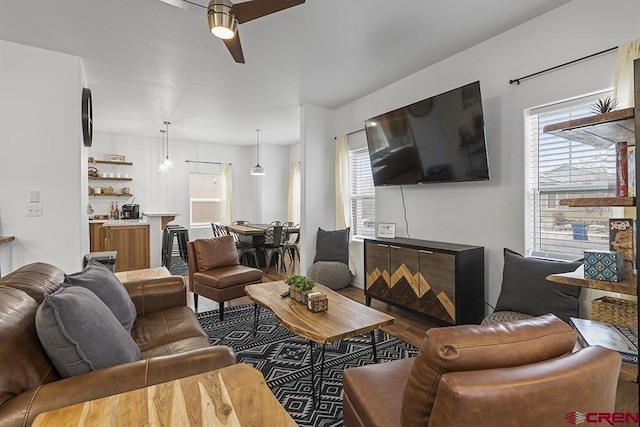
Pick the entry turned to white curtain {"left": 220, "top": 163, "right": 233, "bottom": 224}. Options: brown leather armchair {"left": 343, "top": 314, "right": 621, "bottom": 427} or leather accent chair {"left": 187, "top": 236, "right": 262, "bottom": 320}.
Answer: the brown leather armchair

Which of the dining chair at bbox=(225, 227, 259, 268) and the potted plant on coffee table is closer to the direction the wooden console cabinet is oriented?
the potted plant on coffee table

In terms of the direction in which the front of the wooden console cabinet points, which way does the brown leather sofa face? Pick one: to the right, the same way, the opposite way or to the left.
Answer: the opposite way

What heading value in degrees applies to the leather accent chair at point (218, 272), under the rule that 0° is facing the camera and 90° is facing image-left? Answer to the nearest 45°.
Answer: approximately 315°

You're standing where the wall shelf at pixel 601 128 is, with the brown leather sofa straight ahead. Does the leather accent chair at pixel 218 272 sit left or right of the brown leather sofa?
right

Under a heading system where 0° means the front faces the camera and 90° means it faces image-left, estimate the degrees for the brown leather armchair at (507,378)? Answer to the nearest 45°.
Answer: approximately 135°

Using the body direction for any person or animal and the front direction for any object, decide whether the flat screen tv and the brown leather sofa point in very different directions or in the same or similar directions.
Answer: very different directions

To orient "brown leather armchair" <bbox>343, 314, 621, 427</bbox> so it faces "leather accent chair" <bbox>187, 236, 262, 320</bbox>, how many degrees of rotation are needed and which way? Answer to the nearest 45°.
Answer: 0° — it already faces it

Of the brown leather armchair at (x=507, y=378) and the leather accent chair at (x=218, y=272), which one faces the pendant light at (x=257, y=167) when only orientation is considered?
the brown leather armchair

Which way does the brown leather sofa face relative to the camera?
to the viewer's right

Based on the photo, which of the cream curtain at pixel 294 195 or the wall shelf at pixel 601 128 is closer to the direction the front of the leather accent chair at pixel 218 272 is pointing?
the wall shelf

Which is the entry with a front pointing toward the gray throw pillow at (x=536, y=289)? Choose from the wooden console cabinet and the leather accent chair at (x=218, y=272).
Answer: the leather accent chair
